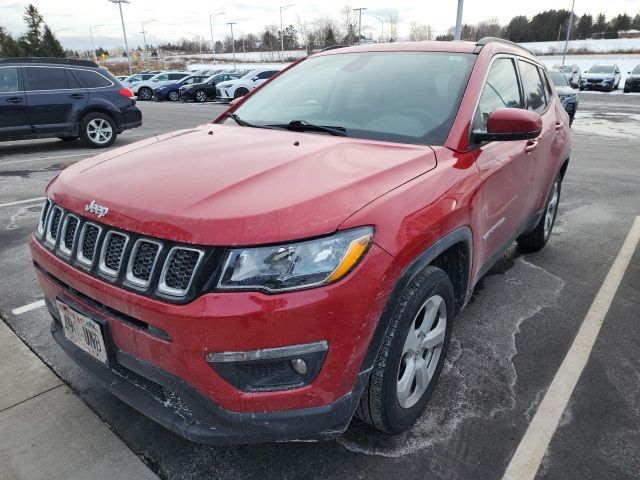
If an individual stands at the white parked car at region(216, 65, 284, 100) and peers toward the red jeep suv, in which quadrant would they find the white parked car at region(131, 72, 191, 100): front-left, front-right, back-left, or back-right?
back-right

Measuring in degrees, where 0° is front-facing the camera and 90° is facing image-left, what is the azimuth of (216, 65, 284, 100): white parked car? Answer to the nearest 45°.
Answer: approximately 45°

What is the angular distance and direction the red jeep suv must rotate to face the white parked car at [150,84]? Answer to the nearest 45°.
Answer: approximately 135° to its right

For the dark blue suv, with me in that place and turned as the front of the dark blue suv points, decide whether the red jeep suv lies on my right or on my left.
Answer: on my left

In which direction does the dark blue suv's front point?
to the viewer's left

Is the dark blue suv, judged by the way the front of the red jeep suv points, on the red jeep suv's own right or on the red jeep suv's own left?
on the red jeep suv's own right

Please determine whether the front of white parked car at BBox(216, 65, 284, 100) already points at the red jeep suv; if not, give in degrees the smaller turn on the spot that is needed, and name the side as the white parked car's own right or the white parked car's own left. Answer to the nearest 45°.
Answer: approximately 45° to the white parked car's own left

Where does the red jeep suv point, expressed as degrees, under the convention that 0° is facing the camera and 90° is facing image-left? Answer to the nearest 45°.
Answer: approximately 45°

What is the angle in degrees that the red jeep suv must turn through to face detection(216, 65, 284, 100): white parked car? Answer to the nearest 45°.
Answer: approximately 135° to its right

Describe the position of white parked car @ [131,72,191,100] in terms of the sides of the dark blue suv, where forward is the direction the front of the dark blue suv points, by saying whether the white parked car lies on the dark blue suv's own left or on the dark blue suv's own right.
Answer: on the dark blue suv's own right
